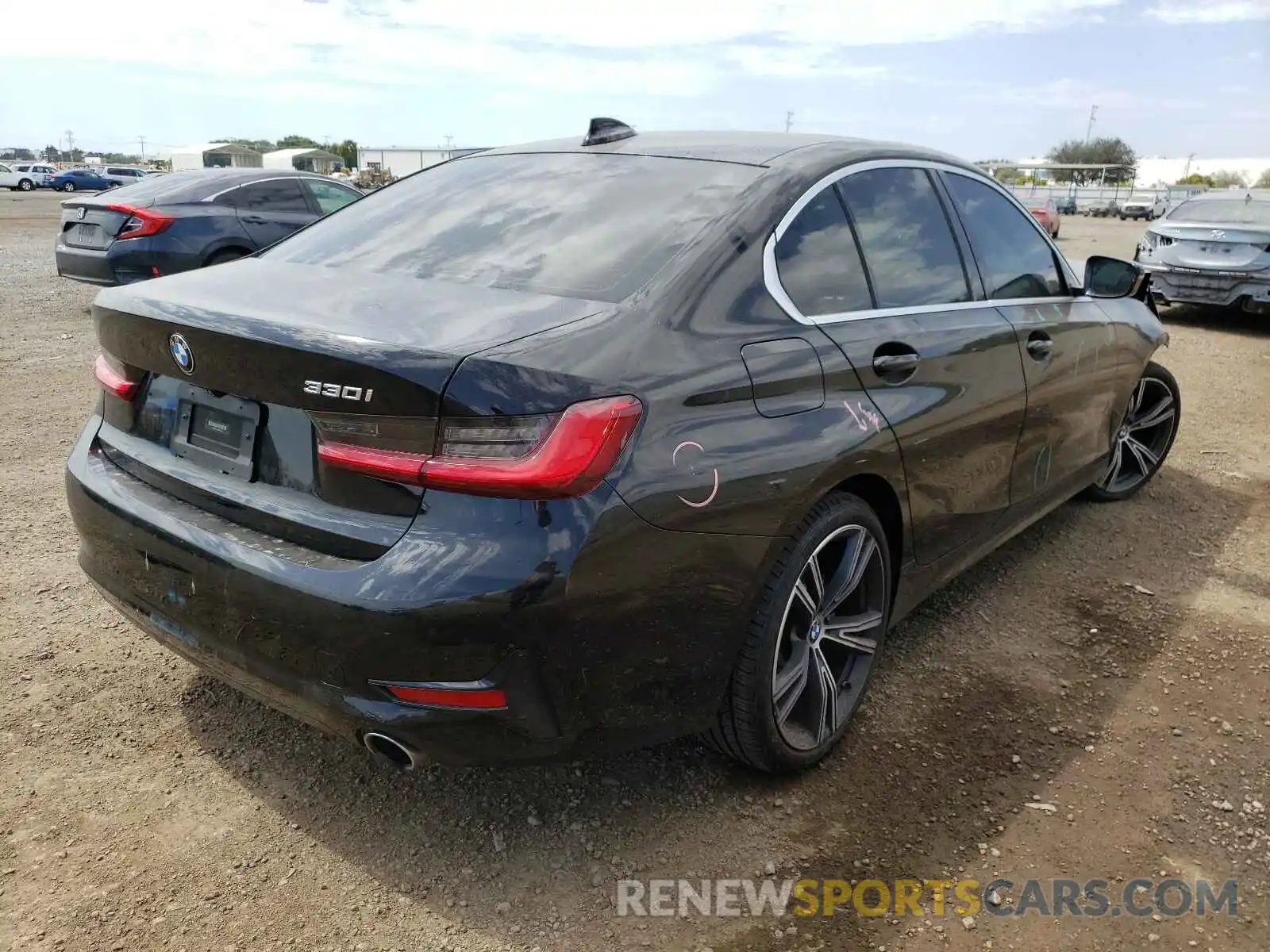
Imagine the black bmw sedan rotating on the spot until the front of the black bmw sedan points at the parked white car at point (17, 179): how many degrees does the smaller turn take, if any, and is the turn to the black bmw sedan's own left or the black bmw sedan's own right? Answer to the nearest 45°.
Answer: approximately 90° to the black bmw sedan's own left

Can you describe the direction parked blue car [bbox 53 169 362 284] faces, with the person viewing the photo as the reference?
facing away from the viewer and to the right of the viewer

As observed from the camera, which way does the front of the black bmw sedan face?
facing away from the viewer and to the right of the viewer

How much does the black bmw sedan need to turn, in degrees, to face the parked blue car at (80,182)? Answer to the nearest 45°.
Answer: approximately 90° to its left

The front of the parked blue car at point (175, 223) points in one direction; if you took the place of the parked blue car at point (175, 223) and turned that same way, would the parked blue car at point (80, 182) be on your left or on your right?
on your left

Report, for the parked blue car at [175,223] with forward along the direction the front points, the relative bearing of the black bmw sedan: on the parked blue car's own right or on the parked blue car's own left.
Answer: on the parked blue car's own right

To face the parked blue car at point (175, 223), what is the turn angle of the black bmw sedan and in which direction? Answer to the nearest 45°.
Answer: approximately 90° to its left
